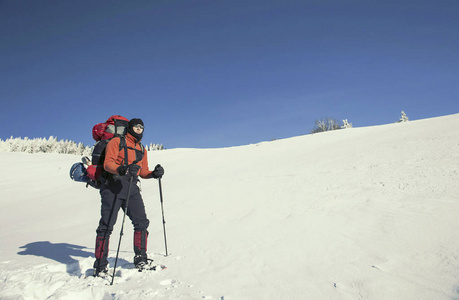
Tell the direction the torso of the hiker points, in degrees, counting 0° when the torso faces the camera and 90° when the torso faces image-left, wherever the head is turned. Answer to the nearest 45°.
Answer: approximately 315°
